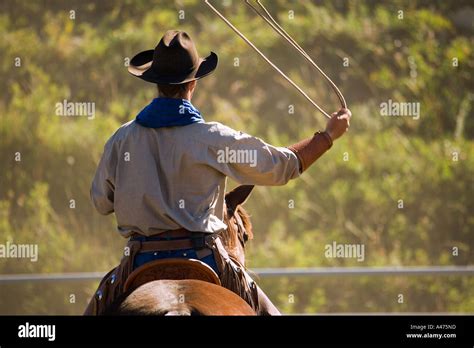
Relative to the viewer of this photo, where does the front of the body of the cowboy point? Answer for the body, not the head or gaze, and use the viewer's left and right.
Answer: facing away from the viewer

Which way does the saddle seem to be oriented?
away from the camera
